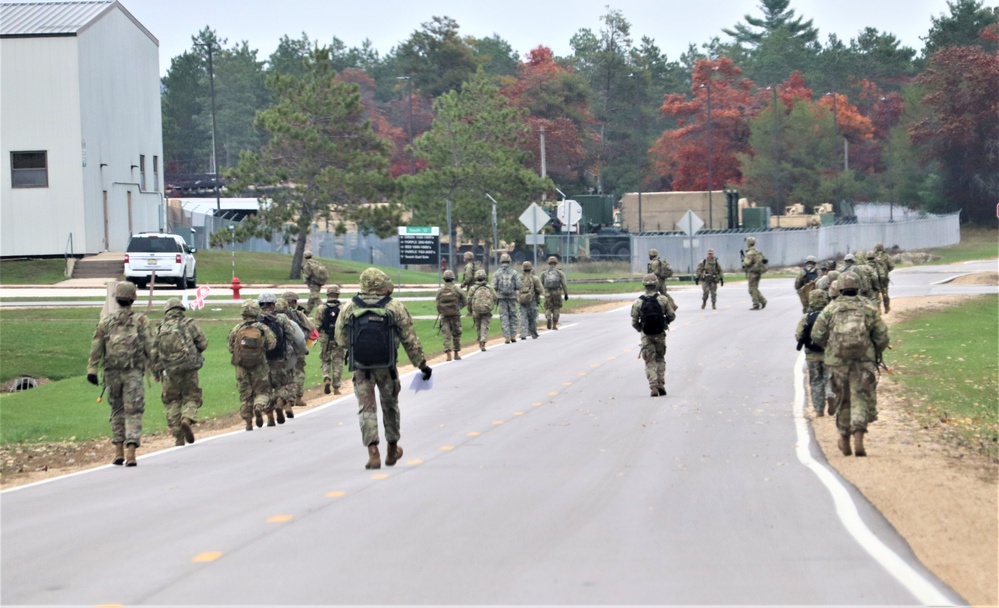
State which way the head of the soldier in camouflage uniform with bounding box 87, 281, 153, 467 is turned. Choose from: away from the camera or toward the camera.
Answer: away from the camera

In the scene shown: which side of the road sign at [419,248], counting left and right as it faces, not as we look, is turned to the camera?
front

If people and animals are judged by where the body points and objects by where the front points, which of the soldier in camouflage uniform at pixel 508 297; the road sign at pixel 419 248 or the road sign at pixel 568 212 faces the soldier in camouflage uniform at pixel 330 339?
the road sign at pixel 419 248

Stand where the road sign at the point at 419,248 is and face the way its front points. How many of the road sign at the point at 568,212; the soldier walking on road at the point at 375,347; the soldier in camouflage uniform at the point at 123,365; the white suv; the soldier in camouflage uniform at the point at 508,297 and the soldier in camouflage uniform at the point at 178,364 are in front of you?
4

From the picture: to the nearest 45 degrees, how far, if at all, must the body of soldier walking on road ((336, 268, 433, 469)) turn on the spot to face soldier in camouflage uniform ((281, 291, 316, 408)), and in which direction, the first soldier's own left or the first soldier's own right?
0° — they already face them

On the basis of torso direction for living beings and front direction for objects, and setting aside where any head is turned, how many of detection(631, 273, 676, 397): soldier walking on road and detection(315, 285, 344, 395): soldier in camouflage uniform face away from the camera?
2

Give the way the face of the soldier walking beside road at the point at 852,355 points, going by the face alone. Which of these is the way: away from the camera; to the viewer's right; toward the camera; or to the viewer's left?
away from the camera

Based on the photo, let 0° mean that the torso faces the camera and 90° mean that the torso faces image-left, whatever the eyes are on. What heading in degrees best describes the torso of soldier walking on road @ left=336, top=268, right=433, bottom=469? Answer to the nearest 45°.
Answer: approximately 180°

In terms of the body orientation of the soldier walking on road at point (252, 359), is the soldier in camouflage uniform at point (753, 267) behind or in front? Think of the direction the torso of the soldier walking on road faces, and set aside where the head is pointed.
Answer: in front

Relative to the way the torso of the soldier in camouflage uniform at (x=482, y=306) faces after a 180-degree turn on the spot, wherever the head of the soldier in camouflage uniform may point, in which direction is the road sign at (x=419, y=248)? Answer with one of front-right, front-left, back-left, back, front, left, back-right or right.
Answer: back

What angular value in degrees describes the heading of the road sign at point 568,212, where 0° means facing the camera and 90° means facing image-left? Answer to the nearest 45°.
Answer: approximately 180°

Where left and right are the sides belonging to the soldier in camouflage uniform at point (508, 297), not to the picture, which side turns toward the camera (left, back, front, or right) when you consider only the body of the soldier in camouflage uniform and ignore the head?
back

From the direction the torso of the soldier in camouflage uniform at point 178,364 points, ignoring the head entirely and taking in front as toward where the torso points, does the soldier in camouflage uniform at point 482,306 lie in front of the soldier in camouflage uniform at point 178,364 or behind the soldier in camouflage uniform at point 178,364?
in front

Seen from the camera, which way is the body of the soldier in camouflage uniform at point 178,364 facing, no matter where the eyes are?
away from the camera

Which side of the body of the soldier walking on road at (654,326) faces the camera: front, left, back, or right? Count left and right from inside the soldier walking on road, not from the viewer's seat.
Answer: back

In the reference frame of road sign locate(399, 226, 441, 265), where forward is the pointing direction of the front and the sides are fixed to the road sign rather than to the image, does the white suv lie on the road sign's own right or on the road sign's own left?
on the road sign's own right

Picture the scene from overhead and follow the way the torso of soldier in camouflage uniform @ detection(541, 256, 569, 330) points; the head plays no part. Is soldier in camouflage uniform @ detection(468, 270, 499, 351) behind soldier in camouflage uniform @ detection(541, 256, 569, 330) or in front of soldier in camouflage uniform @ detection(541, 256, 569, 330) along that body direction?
behind

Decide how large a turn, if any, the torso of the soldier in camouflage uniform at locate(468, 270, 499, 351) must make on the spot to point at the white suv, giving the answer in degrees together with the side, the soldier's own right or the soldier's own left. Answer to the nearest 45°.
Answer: approximately 45° to the soldier's own left
